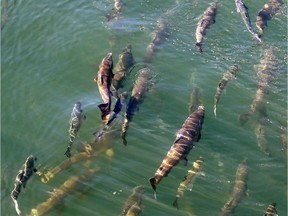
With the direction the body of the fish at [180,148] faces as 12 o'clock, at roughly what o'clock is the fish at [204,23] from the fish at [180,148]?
the fish at [204,23] is roughly at 11 o'clock from the fish at [180,148].

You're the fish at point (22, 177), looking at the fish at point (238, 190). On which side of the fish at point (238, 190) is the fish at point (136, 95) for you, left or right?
left

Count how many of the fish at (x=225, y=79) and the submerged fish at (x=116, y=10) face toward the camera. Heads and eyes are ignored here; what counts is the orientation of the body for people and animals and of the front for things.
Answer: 0

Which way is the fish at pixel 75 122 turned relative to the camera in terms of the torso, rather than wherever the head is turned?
away from the camera

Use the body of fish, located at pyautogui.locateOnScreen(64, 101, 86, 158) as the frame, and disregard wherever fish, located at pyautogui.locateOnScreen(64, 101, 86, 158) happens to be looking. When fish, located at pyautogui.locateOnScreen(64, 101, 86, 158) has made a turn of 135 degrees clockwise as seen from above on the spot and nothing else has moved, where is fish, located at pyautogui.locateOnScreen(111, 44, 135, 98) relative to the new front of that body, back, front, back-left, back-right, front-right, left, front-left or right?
left

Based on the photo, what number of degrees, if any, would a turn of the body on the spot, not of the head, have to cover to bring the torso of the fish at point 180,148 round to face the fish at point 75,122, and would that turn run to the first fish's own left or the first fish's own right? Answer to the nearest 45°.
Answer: approximately 90° to the first fish's own left

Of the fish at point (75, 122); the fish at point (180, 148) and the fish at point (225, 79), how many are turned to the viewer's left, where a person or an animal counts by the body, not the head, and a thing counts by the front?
0

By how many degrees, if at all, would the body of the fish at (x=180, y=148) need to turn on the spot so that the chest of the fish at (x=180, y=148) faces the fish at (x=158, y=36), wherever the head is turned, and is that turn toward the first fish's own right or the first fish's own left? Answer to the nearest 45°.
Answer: approximately 45° to the first fish's own left

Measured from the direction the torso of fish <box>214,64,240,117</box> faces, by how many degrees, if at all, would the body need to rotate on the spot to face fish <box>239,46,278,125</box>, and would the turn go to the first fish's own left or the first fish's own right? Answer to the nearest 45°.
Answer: approximately 45° to the first fish's own right

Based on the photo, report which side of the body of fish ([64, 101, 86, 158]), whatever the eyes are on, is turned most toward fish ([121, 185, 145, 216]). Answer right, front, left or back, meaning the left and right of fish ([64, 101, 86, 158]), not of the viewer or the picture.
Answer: back

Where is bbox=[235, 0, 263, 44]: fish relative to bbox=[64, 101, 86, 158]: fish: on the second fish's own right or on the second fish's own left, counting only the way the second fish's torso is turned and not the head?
on the second fish's own right

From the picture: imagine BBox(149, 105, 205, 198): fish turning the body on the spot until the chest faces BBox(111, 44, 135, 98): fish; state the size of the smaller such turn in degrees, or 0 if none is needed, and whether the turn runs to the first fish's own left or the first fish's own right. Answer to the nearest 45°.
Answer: approximately 45° to the first fish's own left

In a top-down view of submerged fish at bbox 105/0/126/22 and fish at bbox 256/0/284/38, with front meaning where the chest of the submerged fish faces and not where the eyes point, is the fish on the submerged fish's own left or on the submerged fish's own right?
on the submerged fish's own right

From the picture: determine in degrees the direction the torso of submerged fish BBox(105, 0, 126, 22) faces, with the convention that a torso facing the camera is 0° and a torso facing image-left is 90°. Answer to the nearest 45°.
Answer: approximately 225°

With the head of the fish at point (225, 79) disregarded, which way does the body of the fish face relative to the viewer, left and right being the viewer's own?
facing away from the viewer and to the right of the viewer

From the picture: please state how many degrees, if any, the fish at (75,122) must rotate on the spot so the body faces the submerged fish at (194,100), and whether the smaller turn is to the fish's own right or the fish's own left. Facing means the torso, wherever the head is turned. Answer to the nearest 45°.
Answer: approximately 90° to the fish's own right

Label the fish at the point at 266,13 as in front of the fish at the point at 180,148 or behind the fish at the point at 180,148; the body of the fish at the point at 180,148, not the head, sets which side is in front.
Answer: in front

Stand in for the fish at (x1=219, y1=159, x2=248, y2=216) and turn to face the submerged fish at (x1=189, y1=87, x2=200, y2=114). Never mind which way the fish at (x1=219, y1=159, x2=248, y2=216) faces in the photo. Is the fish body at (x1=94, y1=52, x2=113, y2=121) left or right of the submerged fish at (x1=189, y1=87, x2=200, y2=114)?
left

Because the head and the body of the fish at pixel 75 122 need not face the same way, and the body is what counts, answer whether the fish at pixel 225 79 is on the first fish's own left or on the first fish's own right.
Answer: on the first fish's own right
